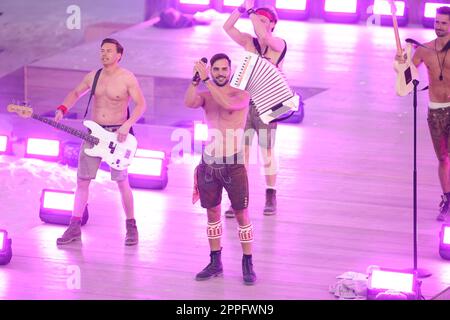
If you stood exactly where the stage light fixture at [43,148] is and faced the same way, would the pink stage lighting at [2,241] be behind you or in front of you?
in front

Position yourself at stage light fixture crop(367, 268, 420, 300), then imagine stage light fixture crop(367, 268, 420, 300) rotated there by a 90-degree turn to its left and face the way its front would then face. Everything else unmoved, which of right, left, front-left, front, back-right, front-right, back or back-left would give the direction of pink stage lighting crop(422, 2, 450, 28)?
left

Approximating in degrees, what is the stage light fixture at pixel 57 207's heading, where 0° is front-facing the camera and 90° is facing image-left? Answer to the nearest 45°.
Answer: approximately 0°

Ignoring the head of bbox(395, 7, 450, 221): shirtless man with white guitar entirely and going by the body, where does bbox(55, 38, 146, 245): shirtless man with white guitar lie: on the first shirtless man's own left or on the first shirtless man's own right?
on the first shirtless man's own right

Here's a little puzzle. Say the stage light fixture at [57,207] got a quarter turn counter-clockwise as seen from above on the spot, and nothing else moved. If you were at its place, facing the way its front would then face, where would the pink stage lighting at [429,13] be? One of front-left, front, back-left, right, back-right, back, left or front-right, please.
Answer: front-left

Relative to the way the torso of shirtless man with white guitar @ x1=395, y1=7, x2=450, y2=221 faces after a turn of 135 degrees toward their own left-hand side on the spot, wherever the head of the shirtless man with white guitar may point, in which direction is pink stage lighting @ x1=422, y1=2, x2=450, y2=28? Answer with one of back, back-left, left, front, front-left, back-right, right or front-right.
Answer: front-left

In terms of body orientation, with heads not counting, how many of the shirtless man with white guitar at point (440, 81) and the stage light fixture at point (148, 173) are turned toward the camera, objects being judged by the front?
2

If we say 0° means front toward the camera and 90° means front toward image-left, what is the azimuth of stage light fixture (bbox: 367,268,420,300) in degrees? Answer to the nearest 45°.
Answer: approximately 0°

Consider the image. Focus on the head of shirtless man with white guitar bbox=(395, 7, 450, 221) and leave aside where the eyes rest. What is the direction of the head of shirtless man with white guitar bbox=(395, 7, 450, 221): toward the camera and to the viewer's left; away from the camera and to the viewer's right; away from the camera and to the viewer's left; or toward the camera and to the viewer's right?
toward the camera and to the viewer's left

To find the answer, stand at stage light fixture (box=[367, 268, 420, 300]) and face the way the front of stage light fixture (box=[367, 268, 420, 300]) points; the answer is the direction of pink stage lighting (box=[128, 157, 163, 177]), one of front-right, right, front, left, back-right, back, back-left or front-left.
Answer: back-right
